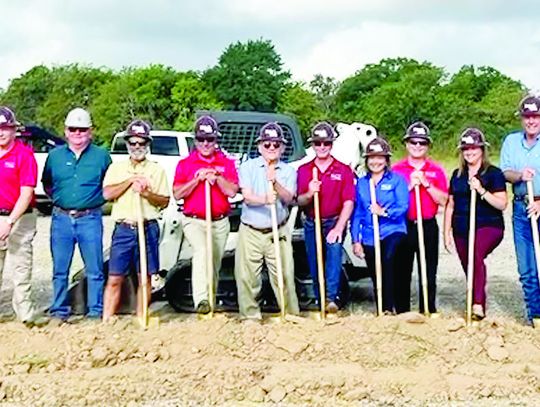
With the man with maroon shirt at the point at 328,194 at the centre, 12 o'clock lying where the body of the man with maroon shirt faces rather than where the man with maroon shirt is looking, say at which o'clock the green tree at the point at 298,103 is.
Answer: The green tree is roughly at 6 o'clock from the man with maroon shirt.

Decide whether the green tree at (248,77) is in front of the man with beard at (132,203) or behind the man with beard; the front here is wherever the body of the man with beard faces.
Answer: behind

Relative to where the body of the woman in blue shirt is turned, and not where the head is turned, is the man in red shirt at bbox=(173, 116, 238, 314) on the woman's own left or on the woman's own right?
on the woman's own right

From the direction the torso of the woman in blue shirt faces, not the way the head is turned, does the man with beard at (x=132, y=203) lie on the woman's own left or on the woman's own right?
on the woman's own right

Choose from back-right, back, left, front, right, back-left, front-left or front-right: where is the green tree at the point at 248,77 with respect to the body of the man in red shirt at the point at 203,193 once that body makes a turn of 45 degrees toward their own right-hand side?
back-right

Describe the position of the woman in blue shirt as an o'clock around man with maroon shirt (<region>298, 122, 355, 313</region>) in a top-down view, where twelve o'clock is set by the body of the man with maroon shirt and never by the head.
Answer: The woman in blue shirt is roughly at 9 o'clock from the man with maroon shirt.

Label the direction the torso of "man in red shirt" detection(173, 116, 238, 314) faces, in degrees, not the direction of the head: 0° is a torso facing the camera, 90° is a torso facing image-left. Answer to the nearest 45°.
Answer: approximately 0°

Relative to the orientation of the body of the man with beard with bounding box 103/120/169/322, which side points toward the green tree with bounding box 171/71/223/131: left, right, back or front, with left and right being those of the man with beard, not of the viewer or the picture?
back

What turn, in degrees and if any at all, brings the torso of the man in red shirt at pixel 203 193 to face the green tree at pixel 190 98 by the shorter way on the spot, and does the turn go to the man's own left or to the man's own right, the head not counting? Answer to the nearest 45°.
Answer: approximately 180°

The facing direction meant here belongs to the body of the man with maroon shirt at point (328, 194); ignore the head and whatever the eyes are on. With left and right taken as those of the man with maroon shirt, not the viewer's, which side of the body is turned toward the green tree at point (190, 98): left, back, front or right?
back
